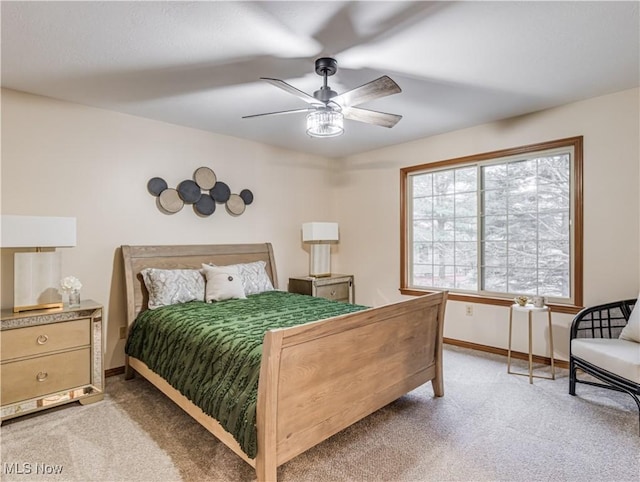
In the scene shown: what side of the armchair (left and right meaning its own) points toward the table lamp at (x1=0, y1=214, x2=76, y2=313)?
front

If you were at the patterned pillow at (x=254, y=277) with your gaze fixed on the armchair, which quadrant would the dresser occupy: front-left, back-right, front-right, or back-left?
back-right

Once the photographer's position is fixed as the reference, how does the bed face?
facing the viewer and to the right of the viewer

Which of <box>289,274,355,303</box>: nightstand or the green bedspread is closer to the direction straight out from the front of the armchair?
the green bedspread

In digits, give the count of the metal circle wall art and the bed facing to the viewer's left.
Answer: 0

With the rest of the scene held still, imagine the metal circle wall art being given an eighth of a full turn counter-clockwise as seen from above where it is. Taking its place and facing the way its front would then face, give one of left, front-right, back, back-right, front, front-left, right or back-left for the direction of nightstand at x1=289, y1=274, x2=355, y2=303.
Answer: front

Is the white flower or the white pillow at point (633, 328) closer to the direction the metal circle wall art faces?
the white pillow

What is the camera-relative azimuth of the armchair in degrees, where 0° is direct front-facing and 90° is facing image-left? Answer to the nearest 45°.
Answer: approximately 45°

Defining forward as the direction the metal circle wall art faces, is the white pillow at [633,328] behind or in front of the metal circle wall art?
in front

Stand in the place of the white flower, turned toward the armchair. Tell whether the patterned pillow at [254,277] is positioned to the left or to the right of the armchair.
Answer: left

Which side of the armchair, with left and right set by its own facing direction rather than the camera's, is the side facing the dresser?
front

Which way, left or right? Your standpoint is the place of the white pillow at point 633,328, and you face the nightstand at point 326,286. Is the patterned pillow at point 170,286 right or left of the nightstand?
left

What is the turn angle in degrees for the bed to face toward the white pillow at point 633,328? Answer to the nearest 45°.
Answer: approximately 45° to its left

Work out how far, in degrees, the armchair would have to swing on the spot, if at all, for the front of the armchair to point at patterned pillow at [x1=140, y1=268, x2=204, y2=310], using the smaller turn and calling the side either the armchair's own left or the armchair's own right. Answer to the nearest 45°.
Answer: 0° — it already faces it

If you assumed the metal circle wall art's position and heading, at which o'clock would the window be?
The window is roughly at 11 o'clock from the metal circle wall art.
